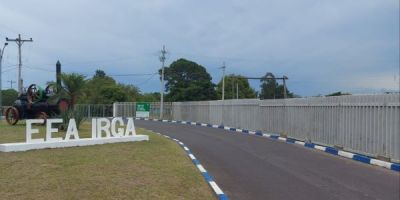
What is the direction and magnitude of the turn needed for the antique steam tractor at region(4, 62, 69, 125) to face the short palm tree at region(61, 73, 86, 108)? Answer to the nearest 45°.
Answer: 0° — it already faces it

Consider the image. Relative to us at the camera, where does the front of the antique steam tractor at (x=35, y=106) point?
facing away from the viewer and to the right of the viewer
